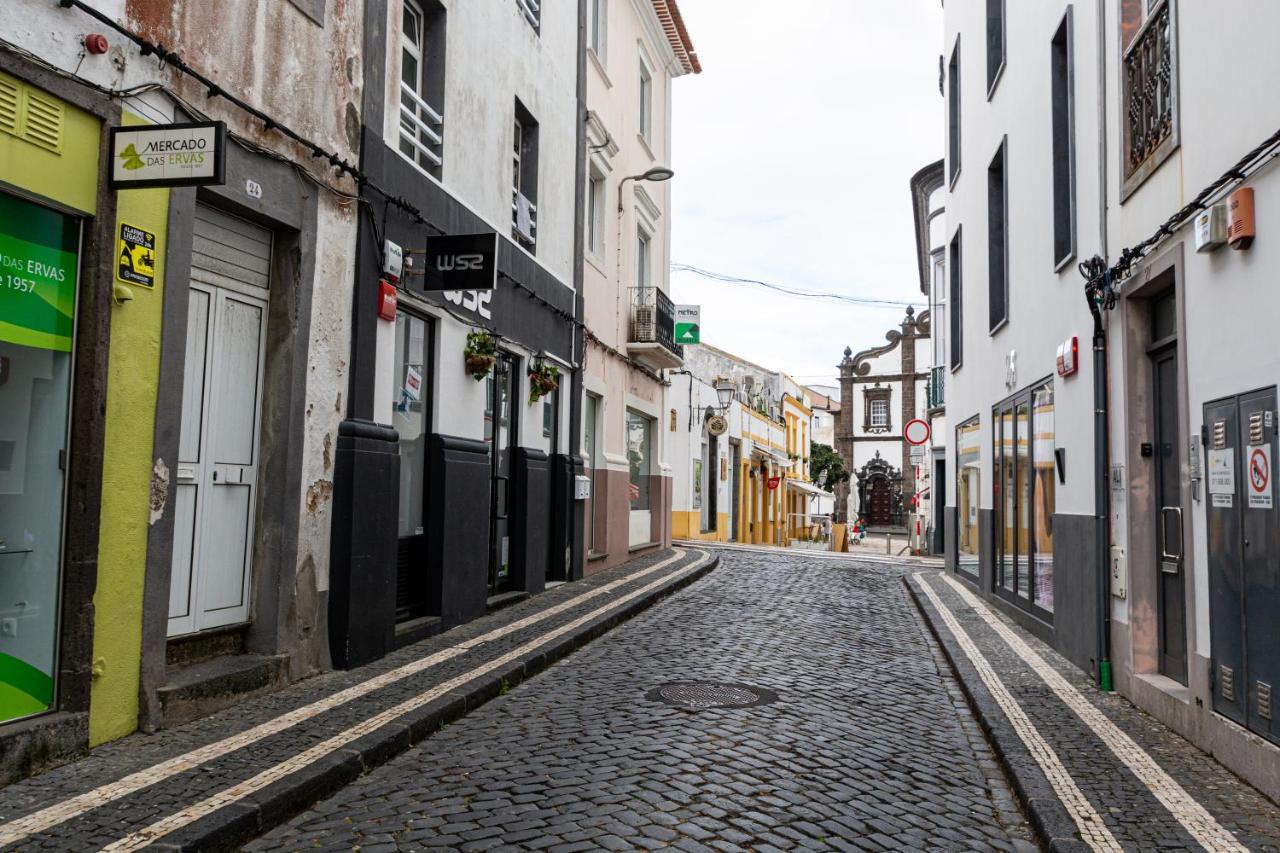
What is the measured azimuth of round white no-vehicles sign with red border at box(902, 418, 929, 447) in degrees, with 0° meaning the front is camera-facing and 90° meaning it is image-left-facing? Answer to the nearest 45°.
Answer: approximately 0°

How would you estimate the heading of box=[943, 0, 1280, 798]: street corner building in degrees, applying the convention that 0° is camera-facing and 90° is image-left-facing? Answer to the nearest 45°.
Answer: approximately 45°

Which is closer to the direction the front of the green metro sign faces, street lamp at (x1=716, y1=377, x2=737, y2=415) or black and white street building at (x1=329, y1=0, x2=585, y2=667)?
the black and white street building

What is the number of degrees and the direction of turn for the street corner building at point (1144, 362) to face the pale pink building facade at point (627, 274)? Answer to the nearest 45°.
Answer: approximately 90° to its right

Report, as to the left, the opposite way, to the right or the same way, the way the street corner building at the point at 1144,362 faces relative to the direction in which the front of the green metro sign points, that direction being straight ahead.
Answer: to the right

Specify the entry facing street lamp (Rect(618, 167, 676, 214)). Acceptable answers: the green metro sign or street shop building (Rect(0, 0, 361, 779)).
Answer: the green metro sign

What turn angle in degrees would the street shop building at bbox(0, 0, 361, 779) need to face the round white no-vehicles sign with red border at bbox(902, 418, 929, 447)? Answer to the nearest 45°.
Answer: approximately 90° to its left

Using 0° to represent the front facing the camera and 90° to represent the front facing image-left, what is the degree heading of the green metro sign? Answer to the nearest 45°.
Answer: approximately 0°

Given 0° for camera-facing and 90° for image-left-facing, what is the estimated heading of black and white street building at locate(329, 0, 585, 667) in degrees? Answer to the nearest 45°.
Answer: approximately 315°

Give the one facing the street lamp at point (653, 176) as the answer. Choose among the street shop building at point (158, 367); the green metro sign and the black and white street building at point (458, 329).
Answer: the green metro sign

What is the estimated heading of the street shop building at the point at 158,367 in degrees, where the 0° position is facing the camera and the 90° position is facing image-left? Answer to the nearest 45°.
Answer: approximately 315°

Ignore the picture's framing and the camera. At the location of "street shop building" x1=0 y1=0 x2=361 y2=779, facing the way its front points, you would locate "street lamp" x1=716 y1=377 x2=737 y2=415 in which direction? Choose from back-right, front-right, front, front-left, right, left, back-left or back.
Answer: left

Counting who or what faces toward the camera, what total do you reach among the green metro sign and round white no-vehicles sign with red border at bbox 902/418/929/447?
2

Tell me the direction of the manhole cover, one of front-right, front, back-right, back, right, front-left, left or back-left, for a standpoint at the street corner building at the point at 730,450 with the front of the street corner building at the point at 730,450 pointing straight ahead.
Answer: front-right
